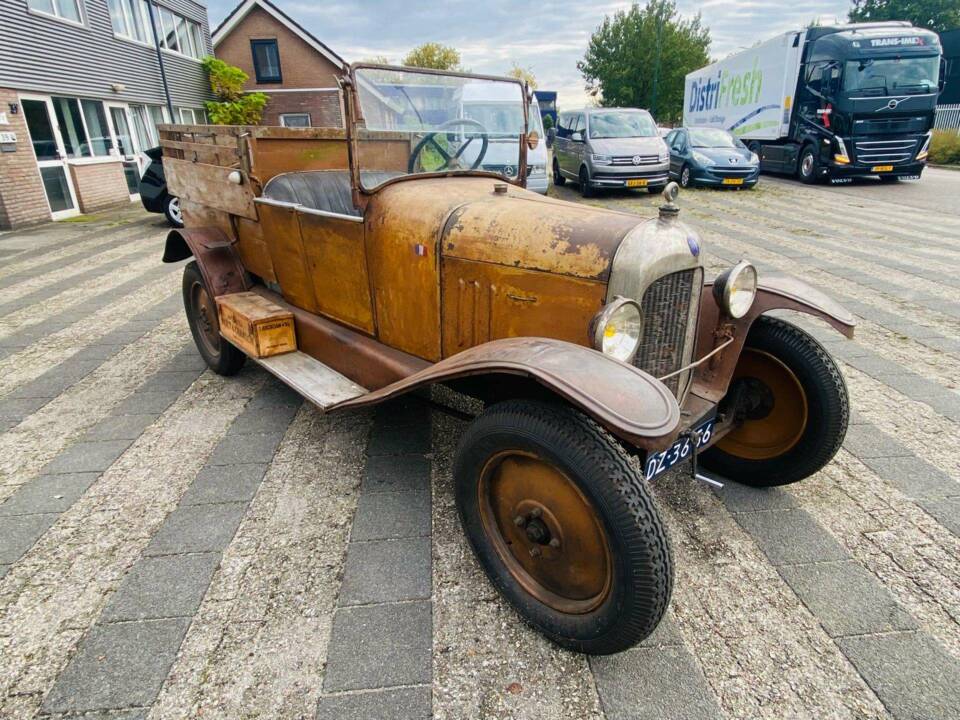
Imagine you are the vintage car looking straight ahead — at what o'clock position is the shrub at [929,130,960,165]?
The shrub is roughly at 9 o'clock from the vintage car.

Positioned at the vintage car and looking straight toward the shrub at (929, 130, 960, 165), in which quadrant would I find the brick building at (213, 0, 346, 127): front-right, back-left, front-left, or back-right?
front-left

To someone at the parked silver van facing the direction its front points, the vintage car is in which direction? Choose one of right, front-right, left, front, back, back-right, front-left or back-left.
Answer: front-right

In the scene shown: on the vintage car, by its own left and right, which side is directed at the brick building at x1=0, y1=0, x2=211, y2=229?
back

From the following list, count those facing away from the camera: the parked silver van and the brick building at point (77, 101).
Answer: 0

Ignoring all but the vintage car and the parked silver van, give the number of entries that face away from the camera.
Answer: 0

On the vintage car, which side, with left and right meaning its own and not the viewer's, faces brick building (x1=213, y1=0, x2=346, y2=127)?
back

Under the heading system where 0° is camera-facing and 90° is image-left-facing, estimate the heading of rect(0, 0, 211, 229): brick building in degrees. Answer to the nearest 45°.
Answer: approximately 315°

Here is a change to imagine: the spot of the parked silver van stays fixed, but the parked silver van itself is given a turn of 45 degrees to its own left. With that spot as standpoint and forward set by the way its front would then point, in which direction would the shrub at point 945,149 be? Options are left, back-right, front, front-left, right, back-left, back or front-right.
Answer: front-left

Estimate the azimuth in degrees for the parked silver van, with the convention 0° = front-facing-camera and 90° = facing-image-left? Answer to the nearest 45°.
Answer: approximately 315°

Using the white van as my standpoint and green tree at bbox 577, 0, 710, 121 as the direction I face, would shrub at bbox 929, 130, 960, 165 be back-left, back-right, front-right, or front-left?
front-right

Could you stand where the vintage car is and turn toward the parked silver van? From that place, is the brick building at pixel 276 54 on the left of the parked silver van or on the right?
left

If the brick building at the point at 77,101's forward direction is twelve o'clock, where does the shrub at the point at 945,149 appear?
The shrub is roughly at 11 o'clock from the brick building.

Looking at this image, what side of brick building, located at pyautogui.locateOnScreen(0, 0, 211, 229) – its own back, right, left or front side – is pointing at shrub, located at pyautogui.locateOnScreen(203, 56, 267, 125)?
left

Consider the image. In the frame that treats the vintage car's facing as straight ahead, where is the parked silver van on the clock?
The parked silver van is roughly at 8 o'clock from the vintage car.

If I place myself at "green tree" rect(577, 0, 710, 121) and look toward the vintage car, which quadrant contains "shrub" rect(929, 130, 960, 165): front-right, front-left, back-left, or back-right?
front-left
